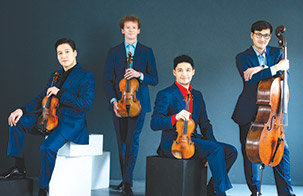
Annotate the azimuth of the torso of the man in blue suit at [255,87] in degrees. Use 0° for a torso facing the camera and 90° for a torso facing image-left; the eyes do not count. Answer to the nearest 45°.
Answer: approximately 0°

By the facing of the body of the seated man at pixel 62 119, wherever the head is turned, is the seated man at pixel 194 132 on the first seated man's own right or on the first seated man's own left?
on the first seated man's own left

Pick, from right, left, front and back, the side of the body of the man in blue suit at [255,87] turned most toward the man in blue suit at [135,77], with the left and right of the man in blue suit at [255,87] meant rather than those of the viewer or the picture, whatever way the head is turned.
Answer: right

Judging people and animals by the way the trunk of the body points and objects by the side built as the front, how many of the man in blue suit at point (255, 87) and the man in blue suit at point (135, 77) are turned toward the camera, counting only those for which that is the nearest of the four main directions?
2

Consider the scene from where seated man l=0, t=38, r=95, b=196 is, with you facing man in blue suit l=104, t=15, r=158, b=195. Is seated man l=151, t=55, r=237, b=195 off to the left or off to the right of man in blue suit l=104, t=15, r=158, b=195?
right

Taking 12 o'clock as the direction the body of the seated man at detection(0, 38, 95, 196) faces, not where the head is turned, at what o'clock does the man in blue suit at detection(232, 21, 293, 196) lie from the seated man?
The man in blue suit is roughly at 8 o'clock from the seated man.

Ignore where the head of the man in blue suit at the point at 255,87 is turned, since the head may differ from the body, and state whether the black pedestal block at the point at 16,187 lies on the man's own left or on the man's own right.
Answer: on the man's own right

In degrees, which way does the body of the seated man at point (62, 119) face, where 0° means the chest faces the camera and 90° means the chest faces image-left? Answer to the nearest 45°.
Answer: approximately 45°
